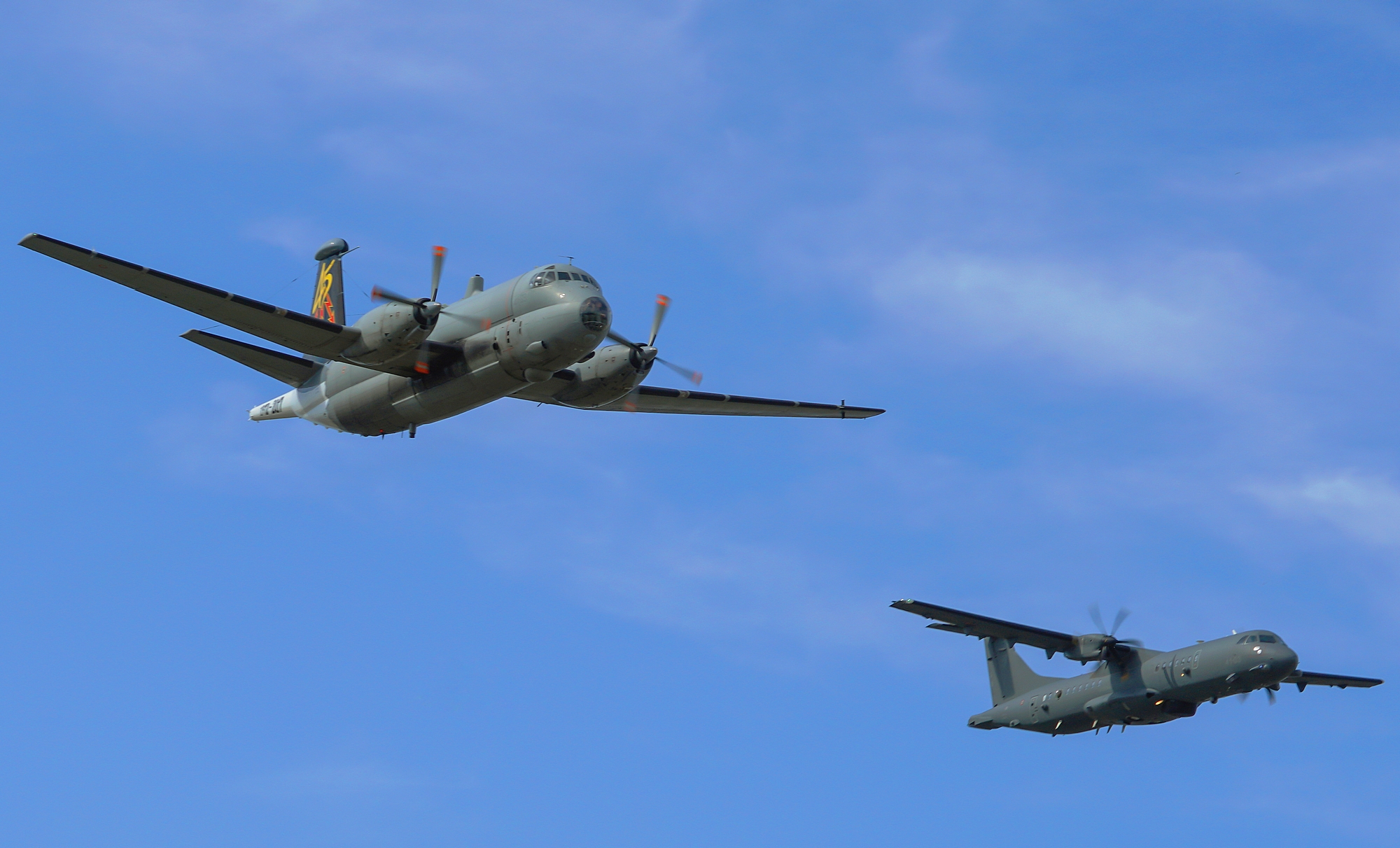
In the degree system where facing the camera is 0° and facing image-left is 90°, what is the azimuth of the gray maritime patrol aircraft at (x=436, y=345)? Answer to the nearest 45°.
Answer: approximately 315°

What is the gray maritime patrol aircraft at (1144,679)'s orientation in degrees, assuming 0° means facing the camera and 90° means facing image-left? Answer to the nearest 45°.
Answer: approximately 315°

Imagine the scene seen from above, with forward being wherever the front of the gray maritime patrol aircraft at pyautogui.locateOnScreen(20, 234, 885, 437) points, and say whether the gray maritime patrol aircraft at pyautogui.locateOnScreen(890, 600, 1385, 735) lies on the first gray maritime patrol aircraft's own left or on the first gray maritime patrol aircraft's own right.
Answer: on the first gray maritime patrol aircraft's own left

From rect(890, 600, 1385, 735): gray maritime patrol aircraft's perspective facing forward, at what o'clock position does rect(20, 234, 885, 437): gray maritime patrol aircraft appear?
rect(20, 234, 885, 437): gray maritime patrol aircraft is roughly at 3 o'clock from rect(890, 600, 1385, 735): gray maritime patrol aircraft.
